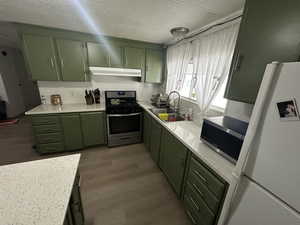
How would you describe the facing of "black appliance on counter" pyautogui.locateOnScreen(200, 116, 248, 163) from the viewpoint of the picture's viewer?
facing the viewer and to the left of the viewer

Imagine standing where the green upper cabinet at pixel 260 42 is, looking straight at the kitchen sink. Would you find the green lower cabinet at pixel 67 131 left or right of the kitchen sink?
left

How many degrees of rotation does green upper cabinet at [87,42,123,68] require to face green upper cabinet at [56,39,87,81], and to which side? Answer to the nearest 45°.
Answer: approximately 90° to its right

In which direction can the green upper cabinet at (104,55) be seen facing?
toward the camera

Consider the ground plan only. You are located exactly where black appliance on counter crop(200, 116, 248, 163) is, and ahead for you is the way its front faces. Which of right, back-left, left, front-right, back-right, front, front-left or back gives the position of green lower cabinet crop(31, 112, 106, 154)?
front-right

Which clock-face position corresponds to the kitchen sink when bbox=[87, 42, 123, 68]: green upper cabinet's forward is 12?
The kitchen sink is roughly at 10 o'clock from the green upper cabinet.

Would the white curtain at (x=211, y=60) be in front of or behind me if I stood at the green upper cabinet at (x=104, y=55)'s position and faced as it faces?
in front

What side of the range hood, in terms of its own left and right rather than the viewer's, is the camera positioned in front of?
front

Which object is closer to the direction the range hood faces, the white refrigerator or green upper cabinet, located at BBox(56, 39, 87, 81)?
the white refrigerator

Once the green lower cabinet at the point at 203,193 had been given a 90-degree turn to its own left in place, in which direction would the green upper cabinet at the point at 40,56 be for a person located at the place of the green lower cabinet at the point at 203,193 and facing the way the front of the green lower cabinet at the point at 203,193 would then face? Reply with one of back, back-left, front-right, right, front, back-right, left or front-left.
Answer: back-right

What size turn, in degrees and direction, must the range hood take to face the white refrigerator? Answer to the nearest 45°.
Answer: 0° — it already faces it

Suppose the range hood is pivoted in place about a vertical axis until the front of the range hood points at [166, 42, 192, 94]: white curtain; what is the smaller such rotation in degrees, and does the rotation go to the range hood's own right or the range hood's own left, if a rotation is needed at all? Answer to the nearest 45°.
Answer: approximately 90° to the range hood's own left

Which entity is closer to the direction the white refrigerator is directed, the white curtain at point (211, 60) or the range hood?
the range hood

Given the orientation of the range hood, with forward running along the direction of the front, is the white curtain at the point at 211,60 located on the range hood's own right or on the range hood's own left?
on the range hood's own left
